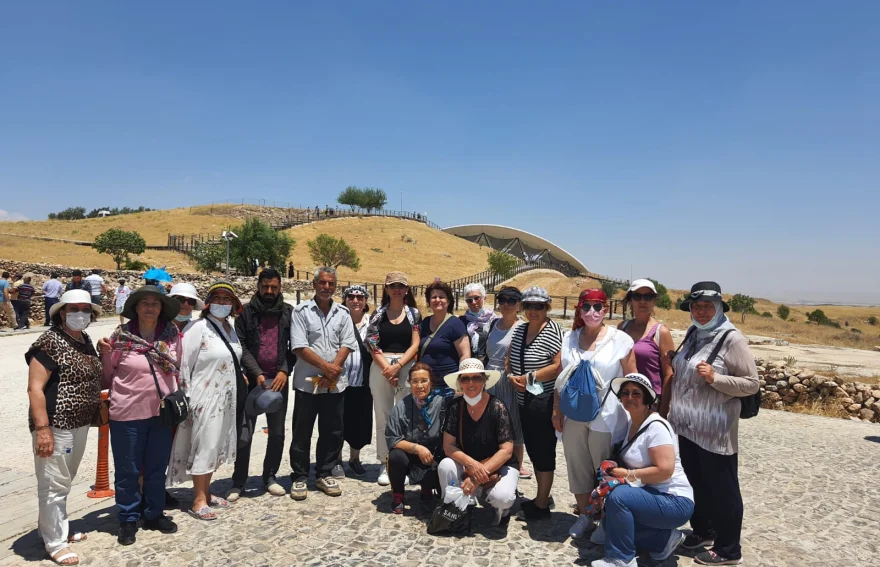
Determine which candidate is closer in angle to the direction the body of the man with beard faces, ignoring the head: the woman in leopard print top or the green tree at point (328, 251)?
the woman in leopard print top

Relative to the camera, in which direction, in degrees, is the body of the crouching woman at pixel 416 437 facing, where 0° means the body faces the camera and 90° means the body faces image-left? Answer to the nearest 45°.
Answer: approximately 0°

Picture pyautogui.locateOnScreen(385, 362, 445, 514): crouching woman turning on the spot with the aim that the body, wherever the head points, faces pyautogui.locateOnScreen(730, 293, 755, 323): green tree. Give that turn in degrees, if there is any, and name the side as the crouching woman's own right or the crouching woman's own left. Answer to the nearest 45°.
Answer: approximately 135° to the crouching woman's own left

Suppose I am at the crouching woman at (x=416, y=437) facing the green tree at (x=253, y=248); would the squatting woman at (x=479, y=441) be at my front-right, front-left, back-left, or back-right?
back-right
